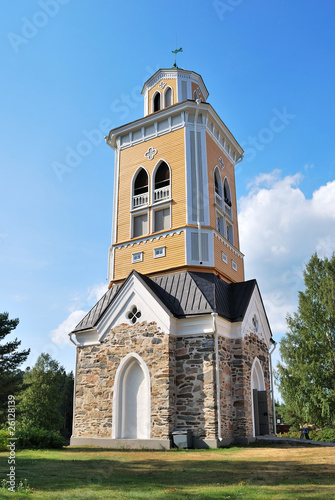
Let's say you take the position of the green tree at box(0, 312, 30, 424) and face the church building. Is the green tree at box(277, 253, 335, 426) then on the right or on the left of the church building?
left

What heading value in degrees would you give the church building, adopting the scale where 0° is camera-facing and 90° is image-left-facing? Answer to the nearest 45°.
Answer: approximately 315°

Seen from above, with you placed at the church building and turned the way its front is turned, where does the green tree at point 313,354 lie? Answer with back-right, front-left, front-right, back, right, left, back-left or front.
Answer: left
